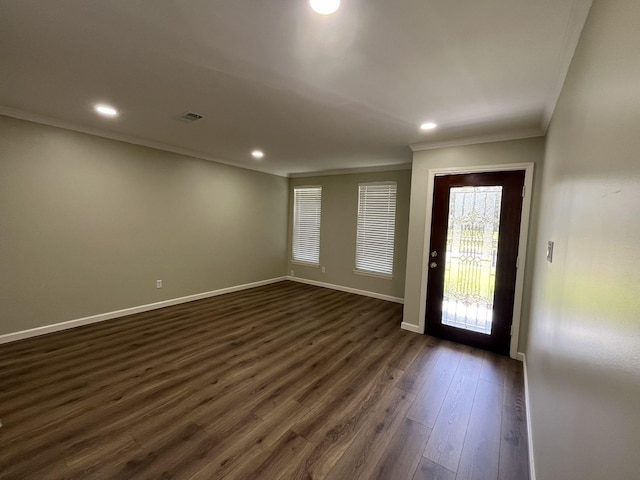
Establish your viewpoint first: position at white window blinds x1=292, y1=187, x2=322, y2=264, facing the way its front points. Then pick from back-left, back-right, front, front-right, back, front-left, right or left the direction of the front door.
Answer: left

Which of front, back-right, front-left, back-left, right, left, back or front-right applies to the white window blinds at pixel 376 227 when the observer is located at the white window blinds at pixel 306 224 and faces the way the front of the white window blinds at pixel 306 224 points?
left

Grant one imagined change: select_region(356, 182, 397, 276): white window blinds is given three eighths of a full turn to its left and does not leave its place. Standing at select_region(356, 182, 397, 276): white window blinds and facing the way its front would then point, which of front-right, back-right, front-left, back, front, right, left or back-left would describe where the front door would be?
front-right

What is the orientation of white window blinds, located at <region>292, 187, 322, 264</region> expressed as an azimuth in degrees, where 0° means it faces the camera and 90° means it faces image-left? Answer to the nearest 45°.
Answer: approximately 45°

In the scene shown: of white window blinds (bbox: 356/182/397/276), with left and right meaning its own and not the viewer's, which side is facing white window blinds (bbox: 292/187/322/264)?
right

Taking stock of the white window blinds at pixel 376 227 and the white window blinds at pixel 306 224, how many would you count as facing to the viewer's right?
0
